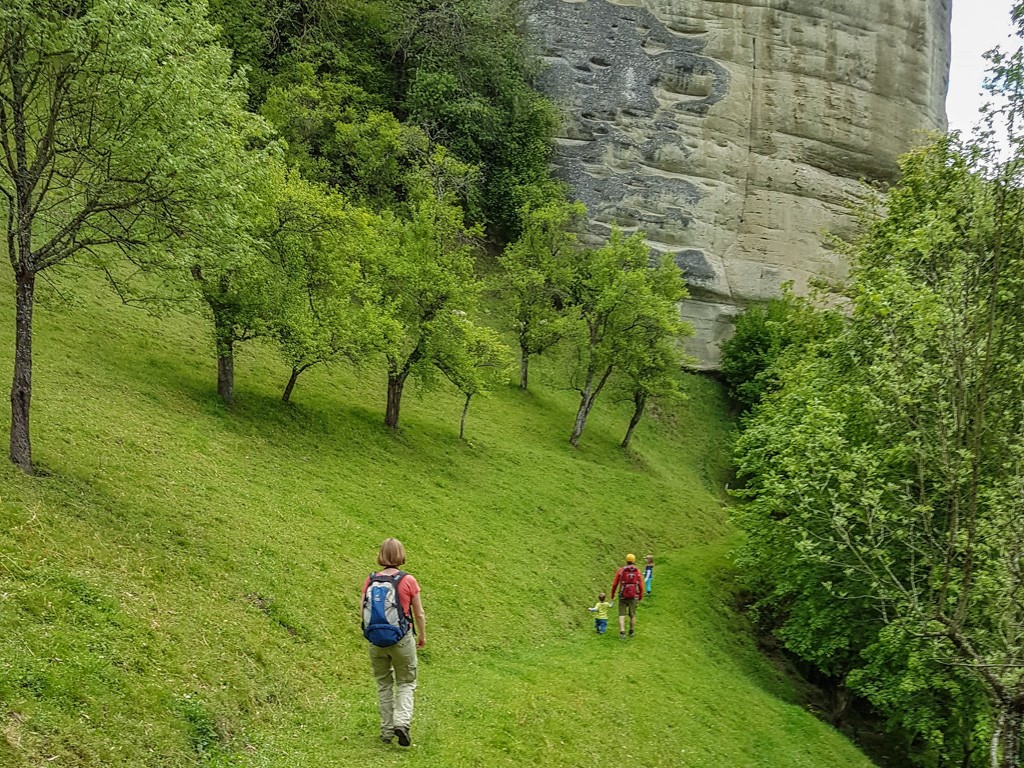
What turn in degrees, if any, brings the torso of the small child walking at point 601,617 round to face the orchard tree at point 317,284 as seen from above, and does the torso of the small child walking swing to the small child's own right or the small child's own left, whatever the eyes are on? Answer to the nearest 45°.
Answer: approximately 90° to the small child's own left

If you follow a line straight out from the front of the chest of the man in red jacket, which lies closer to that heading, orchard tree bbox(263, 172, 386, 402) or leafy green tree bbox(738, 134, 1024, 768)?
the orchard tree

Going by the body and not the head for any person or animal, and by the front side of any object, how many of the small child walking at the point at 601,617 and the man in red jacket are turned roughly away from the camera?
2

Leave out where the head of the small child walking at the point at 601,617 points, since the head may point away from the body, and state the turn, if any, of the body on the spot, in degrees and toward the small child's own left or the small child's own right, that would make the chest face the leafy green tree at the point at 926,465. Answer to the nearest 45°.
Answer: approximately 135° to the small child's own right

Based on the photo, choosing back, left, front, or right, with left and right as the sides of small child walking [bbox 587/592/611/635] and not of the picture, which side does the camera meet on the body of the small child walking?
back

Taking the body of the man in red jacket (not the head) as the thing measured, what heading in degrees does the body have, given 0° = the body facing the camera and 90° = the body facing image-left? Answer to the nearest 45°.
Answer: approximately 180°

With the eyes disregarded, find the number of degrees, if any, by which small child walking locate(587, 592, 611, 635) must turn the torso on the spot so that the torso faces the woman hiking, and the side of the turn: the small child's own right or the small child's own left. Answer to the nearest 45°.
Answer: approximately 180°

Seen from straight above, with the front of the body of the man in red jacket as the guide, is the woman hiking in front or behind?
behind

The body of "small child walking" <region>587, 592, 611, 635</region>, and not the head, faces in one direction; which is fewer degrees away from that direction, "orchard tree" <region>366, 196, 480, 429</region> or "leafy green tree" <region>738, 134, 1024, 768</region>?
the orchard tree

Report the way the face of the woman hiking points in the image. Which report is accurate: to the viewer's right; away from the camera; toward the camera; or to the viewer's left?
away from the camera

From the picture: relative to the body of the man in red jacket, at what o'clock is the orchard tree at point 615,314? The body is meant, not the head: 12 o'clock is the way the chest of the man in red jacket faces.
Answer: The orchard tree is roughly at 12 o'clock from the man in red jacket.

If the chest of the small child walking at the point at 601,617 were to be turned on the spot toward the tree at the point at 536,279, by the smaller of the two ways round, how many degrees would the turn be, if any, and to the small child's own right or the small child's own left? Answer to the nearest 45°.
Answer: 0° — they already face it

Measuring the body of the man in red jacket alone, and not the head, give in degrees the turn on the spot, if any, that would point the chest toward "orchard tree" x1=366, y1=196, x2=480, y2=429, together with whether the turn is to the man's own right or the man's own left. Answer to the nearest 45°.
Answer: approximately 45° to the man's own left
